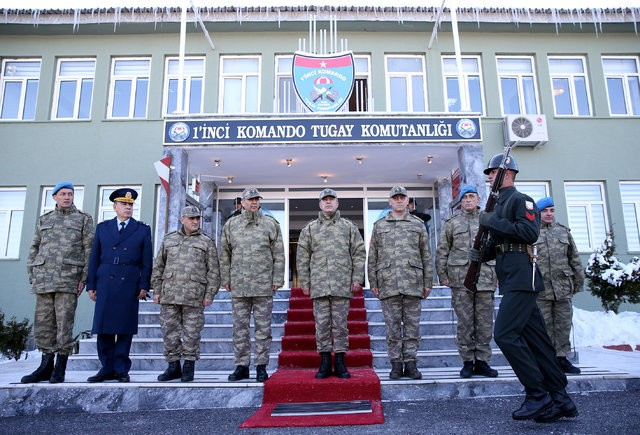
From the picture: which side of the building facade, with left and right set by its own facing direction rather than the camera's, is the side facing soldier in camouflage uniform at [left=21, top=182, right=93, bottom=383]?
front

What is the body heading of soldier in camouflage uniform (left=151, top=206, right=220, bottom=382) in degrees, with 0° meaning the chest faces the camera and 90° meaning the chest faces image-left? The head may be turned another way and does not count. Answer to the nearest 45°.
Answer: approximately 0°

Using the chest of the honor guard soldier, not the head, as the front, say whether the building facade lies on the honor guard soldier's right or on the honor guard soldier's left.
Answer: on the honor guard soldier's right

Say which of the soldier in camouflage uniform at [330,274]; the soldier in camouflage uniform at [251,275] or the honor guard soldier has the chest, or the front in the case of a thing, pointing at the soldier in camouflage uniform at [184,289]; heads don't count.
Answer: the honor guard soldier

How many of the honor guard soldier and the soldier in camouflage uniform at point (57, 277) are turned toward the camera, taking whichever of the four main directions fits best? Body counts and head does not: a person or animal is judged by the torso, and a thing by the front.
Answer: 1
